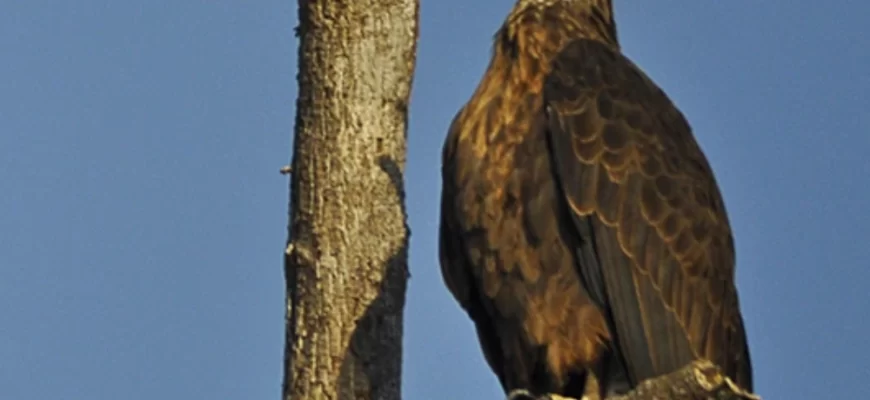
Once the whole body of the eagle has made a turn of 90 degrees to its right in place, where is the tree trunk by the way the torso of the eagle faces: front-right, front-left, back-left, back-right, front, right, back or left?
left
